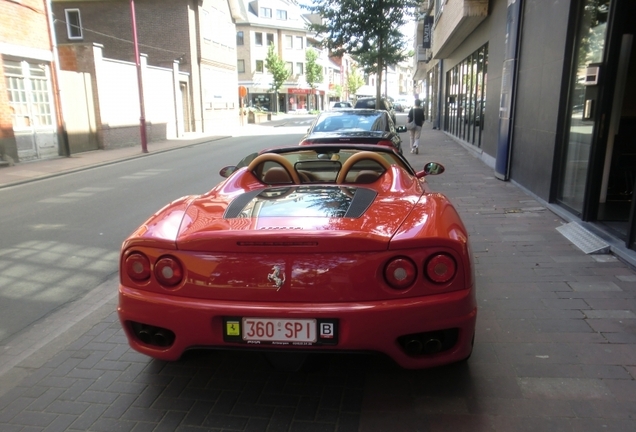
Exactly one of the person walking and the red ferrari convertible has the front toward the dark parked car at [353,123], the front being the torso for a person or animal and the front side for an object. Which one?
the red ferrari convertible

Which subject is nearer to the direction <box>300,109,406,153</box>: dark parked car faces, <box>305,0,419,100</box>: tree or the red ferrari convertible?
the tree

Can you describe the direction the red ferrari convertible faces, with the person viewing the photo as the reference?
facing away from the viewer

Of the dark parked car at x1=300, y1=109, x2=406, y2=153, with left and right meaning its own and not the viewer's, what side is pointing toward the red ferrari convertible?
back

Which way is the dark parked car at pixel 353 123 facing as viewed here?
away from the camera
